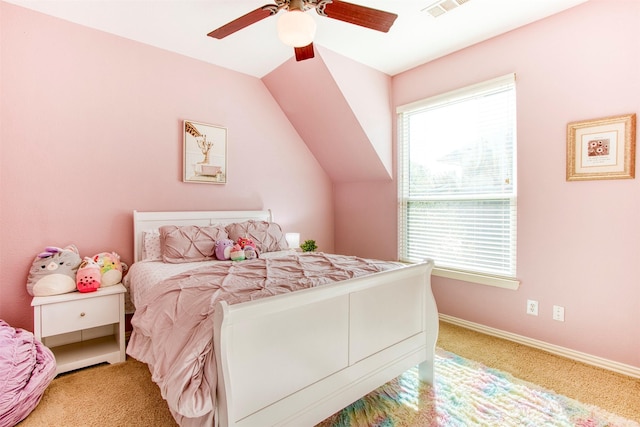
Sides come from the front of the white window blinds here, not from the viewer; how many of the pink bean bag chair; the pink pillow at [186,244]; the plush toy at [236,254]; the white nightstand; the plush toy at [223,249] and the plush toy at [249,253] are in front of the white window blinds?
6

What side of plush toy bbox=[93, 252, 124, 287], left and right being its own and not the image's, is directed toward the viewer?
front

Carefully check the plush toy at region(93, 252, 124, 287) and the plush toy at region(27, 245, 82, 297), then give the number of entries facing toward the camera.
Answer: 2

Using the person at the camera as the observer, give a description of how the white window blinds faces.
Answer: facing the viewer and to the left of the viewer

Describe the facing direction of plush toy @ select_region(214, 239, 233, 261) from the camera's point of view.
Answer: facing the viewer and to the right of the viewer

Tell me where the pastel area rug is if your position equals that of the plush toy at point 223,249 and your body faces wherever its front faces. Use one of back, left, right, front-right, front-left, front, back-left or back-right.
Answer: front

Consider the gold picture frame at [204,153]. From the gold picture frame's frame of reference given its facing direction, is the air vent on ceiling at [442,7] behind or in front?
in front

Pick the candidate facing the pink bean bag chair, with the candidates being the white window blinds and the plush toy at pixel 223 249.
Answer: the white window blinds

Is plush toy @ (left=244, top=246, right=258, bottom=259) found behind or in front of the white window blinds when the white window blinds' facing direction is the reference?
in front

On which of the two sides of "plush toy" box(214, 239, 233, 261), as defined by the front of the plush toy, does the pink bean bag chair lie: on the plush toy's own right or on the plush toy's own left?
on the plush toy's own right

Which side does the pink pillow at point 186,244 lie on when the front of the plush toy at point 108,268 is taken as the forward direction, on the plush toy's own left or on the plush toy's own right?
on the plush toy's own left

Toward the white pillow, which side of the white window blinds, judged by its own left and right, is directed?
front

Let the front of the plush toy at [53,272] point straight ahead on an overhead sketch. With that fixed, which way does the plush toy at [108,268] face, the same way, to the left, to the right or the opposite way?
the same way

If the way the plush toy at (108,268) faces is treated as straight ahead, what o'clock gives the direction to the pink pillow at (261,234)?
The pink pillow is roughly at 9 o'clock from the plush toy.
